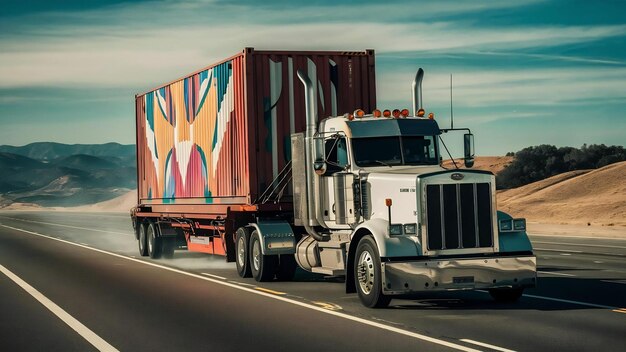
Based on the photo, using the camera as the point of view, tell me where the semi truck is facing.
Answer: facing the viewer and to the right of the viewer
